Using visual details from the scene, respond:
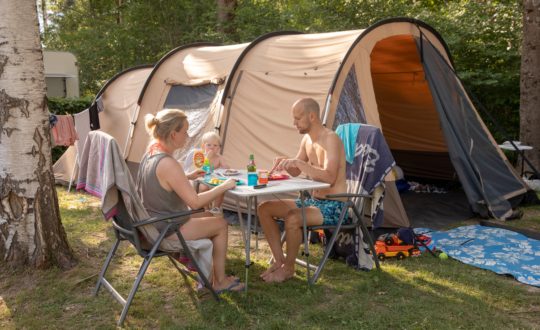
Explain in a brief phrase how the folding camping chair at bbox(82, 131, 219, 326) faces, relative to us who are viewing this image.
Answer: facing away from the viewer and to the right of the viewer

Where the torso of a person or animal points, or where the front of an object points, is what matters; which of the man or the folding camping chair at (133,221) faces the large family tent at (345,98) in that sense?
the folding camping chair

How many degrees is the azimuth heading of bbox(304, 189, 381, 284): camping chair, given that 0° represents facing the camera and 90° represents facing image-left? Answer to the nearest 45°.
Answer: approximately 45°

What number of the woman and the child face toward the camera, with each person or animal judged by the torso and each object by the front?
1

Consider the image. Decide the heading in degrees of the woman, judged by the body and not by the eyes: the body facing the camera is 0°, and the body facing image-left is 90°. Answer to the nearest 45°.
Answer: approximately 225°

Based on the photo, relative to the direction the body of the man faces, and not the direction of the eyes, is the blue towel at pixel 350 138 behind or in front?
behind

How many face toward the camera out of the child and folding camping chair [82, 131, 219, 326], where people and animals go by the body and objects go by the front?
1

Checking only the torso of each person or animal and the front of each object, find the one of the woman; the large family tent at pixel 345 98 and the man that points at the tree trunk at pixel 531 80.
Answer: the woman

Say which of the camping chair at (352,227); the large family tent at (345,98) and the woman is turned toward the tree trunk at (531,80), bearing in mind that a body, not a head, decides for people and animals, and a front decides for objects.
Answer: the woman

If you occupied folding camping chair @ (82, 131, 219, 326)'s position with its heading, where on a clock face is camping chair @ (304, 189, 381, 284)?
The camping chair is roughly at 1 o'clock from the folding camping chair.
